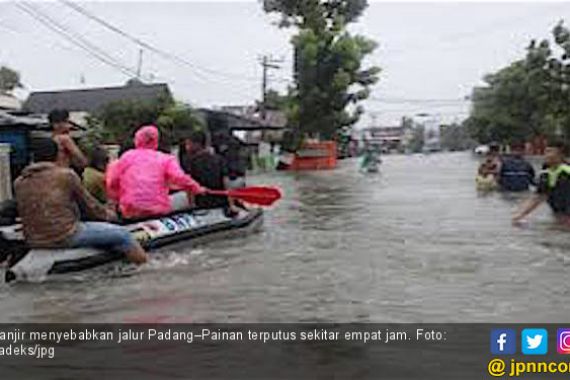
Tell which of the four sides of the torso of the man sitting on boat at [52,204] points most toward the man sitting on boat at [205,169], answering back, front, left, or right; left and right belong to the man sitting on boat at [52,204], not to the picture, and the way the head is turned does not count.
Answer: front

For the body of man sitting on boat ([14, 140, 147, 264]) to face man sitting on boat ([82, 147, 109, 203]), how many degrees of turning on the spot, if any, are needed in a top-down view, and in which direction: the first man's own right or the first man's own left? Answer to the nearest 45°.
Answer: approximately 45° to the first man's own left

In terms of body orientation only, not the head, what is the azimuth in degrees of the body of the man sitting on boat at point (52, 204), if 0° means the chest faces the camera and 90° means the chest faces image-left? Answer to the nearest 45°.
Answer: approximately 225°
